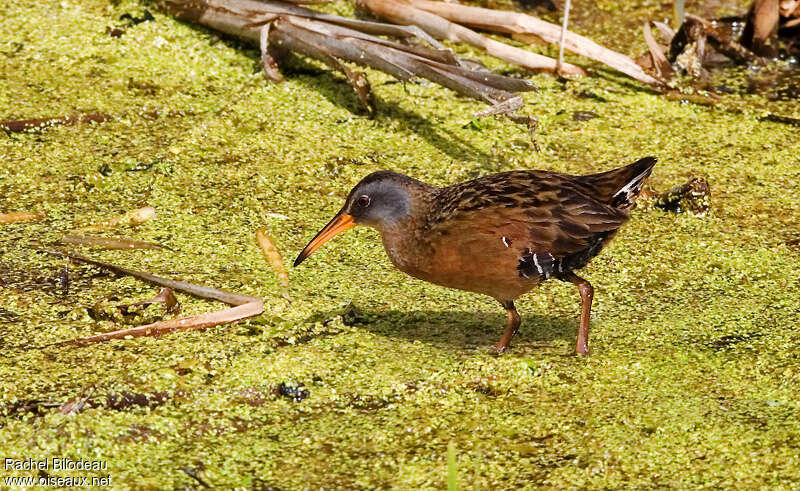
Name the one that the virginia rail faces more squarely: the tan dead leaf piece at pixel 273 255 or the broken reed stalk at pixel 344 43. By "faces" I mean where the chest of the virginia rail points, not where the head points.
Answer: the tan dead leaf piece

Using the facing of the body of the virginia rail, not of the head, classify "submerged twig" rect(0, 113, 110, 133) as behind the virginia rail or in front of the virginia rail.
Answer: in front

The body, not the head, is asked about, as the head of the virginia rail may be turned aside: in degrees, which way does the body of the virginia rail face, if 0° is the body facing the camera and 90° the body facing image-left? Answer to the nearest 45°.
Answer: approximately 90°

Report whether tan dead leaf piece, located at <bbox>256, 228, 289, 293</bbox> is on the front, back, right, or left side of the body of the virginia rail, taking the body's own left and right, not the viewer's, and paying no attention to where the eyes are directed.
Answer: front

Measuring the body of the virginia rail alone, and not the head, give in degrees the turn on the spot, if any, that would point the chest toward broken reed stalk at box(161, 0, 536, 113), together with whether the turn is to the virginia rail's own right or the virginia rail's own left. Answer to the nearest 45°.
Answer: approximately 45° to the virginia rail's own right

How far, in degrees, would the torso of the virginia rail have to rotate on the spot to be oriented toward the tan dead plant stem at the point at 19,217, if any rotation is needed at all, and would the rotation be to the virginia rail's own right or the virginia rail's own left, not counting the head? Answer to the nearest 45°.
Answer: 0° — it already faces it

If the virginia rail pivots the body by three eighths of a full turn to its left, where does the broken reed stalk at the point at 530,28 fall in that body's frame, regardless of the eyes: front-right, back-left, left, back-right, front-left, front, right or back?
back-left

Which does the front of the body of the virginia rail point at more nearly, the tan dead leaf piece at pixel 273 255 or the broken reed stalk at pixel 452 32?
the tan dead leaf piece

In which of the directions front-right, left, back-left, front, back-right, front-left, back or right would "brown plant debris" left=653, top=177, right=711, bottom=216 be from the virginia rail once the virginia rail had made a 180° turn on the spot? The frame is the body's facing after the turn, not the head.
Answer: front-left

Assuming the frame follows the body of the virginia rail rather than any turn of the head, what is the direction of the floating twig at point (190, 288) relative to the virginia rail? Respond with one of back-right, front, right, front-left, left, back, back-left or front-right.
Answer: front
